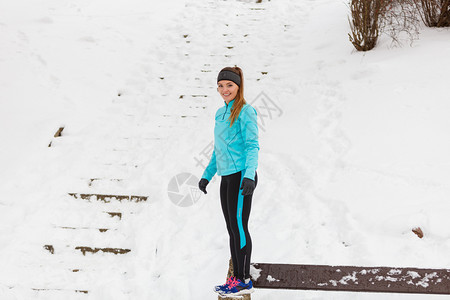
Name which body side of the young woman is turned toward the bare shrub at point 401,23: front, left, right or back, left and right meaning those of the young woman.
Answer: back

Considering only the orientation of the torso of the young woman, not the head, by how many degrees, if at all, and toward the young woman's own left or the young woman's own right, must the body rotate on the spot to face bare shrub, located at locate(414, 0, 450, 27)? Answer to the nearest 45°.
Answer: approximately 180°

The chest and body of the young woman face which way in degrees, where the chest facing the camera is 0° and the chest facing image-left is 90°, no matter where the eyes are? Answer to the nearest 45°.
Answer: approximately 45°

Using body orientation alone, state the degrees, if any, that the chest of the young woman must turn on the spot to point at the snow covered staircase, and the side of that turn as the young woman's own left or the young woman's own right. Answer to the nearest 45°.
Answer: approximately 90° to the young woman's own right

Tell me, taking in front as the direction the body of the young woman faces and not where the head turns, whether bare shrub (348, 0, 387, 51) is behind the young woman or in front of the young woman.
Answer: behind
